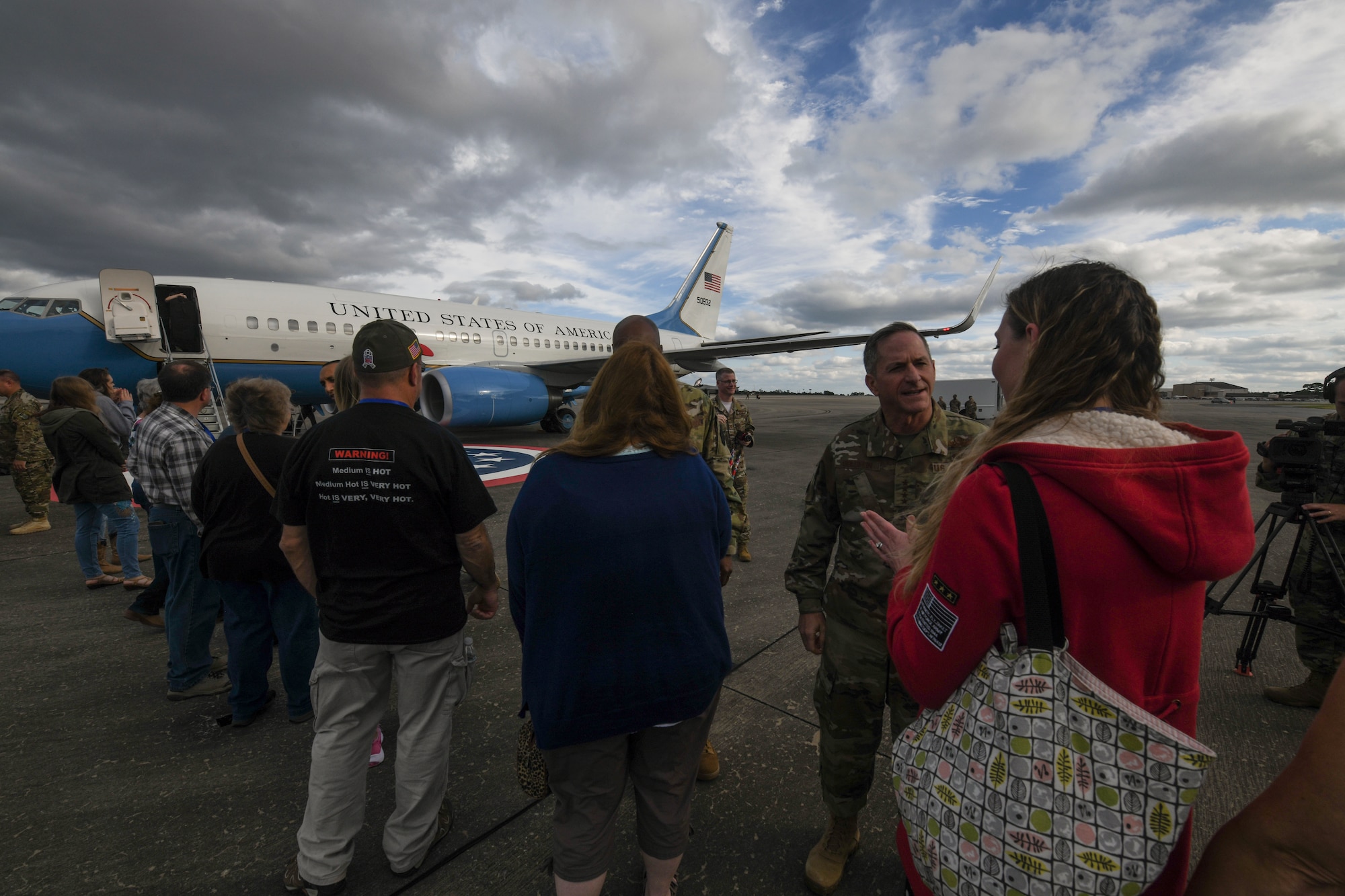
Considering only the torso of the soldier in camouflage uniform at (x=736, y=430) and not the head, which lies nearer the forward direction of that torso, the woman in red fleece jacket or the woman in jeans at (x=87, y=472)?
the woman in red fleece jacket

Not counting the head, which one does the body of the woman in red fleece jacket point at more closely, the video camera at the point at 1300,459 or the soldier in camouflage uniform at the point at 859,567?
the soldier in camouflage uniform

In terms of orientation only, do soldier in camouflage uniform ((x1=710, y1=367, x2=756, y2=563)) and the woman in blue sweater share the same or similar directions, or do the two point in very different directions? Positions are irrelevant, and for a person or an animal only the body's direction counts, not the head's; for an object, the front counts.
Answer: very different directions

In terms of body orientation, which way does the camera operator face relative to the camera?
to the viewer's left

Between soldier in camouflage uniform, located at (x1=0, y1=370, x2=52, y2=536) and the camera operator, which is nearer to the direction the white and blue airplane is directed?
the soldier in camouflage uniform

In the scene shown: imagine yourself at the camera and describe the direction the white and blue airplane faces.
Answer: facing the viewer and to the left of the viewer

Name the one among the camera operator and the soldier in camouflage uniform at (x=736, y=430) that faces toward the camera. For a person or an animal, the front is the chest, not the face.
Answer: the soldier in camouflage uniform

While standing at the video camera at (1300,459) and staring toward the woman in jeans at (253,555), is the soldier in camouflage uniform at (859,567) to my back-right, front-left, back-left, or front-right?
front-left

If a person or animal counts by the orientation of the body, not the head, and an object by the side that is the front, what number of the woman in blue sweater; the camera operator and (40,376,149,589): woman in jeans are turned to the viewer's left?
1

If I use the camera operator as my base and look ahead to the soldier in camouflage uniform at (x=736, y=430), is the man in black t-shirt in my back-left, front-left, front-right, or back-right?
front-left

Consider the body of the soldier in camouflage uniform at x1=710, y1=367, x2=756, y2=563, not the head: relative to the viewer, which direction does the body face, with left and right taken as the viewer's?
facing the viewer

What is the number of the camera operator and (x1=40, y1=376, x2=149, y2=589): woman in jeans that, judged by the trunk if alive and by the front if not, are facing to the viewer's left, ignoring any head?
1

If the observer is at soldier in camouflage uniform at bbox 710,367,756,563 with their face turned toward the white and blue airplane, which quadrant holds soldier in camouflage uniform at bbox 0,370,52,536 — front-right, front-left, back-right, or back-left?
front-left

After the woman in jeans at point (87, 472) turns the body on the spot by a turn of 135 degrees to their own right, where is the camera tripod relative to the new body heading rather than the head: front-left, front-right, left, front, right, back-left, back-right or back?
front-left

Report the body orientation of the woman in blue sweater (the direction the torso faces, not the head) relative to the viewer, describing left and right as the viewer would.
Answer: facing away from the viewer

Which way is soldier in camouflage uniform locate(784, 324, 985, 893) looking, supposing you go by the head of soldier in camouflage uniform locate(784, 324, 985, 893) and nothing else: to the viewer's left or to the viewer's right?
to the viewer's right
